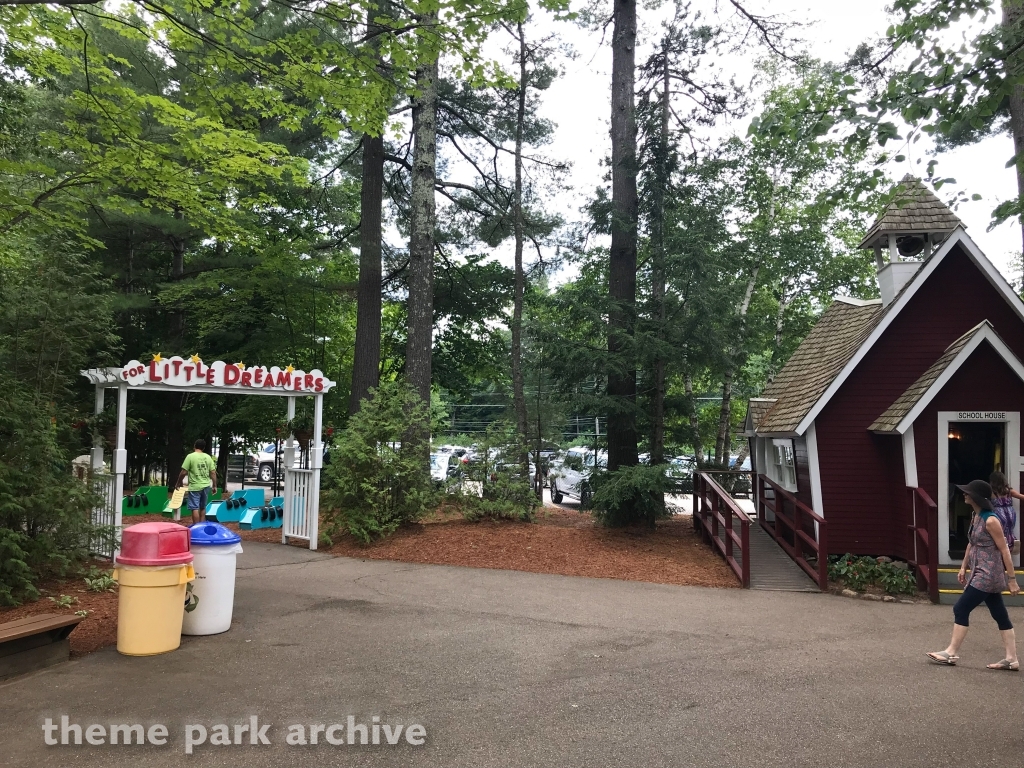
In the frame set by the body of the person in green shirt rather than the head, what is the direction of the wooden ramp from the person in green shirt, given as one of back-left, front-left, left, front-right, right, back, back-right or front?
back-right

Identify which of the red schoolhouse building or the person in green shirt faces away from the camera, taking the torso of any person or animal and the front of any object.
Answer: the person in green shirt

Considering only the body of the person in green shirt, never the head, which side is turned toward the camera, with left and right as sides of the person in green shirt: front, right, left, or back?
back

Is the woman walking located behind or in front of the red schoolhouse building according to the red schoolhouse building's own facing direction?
in front

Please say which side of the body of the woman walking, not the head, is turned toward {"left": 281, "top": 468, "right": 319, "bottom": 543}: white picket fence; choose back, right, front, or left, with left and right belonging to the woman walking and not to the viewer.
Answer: front

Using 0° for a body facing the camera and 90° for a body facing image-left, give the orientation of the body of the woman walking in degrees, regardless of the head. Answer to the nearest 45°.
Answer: approximately 90°

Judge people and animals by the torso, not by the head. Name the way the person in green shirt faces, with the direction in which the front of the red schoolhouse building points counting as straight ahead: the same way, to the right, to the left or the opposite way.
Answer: the opposite way

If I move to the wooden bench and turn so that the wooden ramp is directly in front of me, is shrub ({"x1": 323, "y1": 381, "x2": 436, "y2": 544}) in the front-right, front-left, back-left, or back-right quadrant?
front-left

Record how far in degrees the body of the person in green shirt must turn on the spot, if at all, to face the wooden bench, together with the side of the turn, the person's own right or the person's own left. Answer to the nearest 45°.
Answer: approximately 180°

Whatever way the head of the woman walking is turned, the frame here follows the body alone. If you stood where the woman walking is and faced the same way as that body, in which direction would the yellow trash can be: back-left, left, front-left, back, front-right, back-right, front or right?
front-left

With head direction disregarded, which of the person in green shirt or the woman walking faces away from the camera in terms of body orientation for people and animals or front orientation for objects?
the person in green shirt

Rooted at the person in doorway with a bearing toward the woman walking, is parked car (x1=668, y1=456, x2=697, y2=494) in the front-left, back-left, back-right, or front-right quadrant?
back-right

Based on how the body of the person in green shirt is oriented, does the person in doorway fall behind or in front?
behind

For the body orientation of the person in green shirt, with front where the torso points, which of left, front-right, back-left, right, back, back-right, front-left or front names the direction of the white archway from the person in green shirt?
back

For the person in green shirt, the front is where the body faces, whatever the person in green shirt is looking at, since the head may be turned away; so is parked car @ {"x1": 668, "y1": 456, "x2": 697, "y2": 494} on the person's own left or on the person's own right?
on the person's own right

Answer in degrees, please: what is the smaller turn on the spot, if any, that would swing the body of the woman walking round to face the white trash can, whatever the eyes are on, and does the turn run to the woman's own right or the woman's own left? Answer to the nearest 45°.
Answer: approximately 45° to the woman's own left
